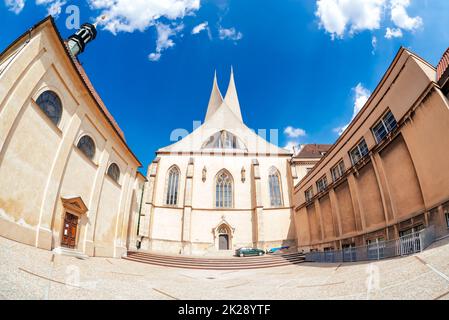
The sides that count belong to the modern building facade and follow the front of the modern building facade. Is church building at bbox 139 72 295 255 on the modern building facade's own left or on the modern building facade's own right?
on the modern building facade's own right

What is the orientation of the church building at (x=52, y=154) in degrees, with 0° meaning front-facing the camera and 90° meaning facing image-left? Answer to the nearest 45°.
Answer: approximately 315°

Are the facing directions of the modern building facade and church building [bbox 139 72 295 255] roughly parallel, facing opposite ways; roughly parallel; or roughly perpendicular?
roughly perpendicular

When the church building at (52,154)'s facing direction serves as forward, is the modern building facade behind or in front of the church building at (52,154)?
in front

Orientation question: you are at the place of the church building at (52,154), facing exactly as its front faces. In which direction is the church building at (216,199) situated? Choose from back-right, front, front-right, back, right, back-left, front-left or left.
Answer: left

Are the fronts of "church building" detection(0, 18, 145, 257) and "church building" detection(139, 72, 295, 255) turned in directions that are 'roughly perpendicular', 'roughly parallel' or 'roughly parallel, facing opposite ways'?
roughly perpendicular
